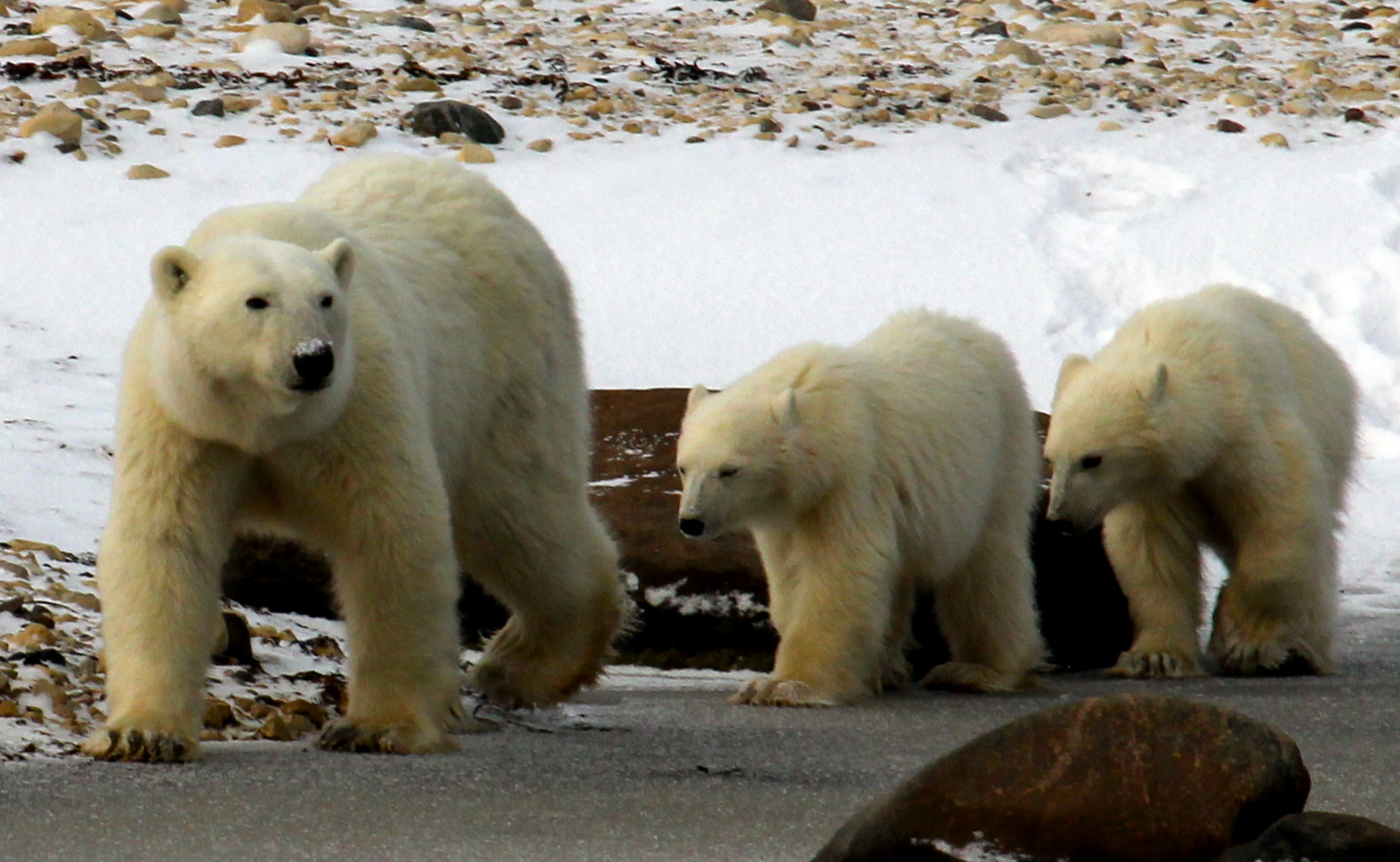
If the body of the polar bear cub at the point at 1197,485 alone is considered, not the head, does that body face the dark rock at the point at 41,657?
yes

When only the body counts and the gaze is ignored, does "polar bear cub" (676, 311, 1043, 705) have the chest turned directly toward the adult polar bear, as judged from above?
yes

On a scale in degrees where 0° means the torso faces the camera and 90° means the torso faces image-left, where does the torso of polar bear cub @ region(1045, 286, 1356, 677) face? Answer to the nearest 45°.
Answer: approximately 45°

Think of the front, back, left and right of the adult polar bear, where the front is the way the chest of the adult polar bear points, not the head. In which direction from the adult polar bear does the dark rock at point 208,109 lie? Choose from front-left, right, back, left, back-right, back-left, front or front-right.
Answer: back-right

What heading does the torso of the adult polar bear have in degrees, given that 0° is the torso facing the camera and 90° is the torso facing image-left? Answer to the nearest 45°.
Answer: approximately 45°

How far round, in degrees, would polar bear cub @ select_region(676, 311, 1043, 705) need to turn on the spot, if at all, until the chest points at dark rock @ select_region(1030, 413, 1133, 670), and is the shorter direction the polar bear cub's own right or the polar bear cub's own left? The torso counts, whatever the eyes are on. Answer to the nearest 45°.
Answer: approximately 180°

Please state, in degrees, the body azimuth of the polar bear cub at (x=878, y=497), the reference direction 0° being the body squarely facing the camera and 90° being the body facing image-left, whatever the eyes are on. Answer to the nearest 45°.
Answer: approximately 45°

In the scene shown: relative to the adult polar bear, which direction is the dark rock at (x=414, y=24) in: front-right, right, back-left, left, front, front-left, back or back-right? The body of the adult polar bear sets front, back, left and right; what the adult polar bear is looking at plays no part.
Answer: back-right

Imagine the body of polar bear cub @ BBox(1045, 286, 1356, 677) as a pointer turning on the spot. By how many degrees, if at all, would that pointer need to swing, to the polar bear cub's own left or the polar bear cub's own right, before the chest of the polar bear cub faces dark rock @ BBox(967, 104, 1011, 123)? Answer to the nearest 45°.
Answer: approximately 135° to the polar bear cub's own right
